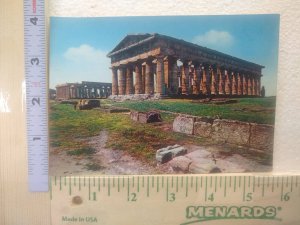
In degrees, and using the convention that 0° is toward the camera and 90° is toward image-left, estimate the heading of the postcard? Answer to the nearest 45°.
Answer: approximately 0°

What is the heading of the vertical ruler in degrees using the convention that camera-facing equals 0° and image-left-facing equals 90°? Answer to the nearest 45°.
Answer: approximately 0°

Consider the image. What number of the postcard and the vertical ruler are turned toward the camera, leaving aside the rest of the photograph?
2
